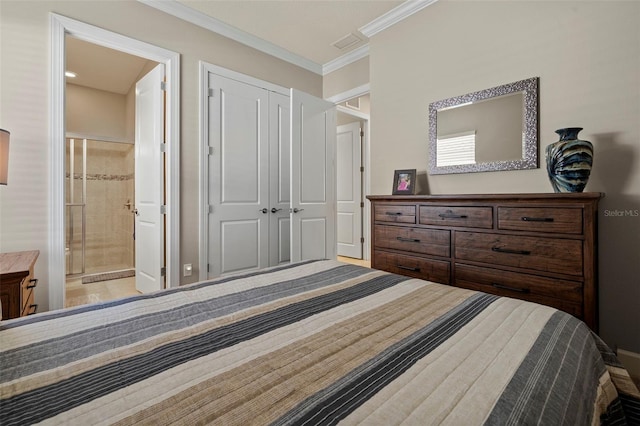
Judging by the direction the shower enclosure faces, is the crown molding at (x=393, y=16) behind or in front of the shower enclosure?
in front

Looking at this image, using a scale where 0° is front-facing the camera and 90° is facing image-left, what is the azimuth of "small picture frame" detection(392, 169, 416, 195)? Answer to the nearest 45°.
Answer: approximately 45°

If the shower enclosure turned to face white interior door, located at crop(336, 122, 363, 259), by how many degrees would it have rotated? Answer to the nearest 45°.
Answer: approximately 90° to its left

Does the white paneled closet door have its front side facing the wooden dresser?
yes

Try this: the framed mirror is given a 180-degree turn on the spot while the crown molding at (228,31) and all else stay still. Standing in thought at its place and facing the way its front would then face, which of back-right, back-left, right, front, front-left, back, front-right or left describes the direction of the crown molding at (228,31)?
back-left

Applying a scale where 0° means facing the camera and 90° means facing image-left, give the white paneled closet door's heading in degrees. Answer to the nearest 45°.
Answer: approximately 315°

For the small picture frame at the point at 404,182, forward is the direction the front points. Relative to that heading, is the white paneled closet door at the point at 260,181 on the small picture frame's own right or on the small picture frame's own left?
on the small picture frame's own right

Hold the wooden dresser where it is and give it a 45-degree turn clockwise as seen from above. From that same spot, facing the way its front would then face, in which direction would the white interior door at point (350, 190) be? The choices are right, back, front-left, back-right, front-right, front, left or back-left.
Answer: front-right

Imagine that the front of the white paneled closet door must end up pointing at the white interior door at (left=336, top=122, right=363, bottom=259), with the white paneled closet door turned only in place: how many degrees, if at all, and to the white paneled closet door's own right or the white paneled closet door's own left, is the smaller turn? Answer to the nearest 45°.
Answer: approximately 90° to the white paneled closet door's own left

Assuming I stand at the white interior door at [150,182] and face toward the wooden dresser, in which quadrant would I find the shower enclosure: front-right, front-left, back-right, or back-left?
back-left

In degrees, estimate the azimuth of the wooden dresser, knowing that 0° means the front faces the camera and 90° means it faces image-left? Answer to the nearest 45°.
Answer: approximately 45°
